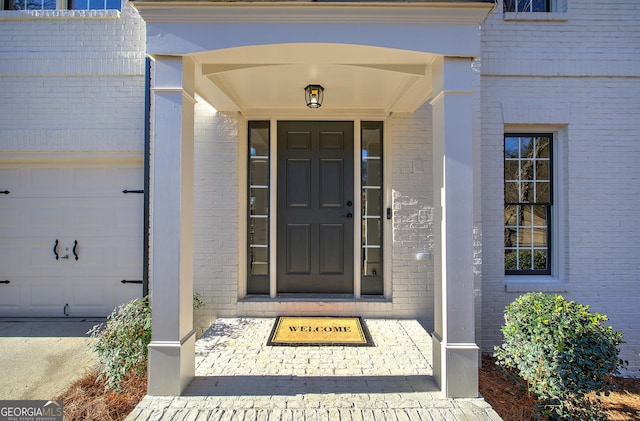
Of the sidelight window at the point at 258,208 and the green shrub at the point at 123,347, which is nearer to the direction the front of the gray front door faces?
the green shrub

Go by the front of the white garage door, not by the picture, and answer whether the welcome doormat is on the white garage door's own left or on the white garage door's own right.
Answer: on the white garage door's own left

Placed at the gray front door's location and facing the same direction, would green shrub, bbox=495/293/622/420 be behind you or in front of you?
in front

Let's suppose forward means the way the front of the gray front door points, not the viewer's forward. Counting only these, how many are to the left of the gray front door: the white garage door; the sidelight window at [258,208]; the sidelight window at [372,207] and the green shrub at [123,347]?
1

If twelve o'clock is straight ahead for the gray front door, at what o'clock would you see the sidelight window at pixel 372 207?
The sidelight window is roughly at 9 o'clock from the gray front door.

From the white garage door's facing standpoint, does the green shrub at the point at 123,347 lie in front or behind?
in front

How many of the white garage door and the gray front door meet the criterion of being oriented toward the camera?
2

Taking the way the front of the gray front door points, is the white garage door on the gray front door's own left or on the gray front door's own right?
on the gray front door's own right

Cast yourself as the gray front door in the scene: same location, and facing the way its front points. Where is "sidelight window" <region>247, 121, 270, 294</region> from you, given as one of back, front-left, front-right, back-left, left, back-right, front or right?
right

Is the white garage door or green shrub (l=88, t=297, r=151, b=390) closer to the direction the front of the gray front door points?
the green shrub

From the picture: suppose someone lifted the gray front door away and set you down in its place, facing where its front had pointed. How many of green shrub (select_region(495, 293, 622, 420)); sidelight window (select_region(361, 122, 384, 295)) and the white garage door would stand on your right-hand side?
1
